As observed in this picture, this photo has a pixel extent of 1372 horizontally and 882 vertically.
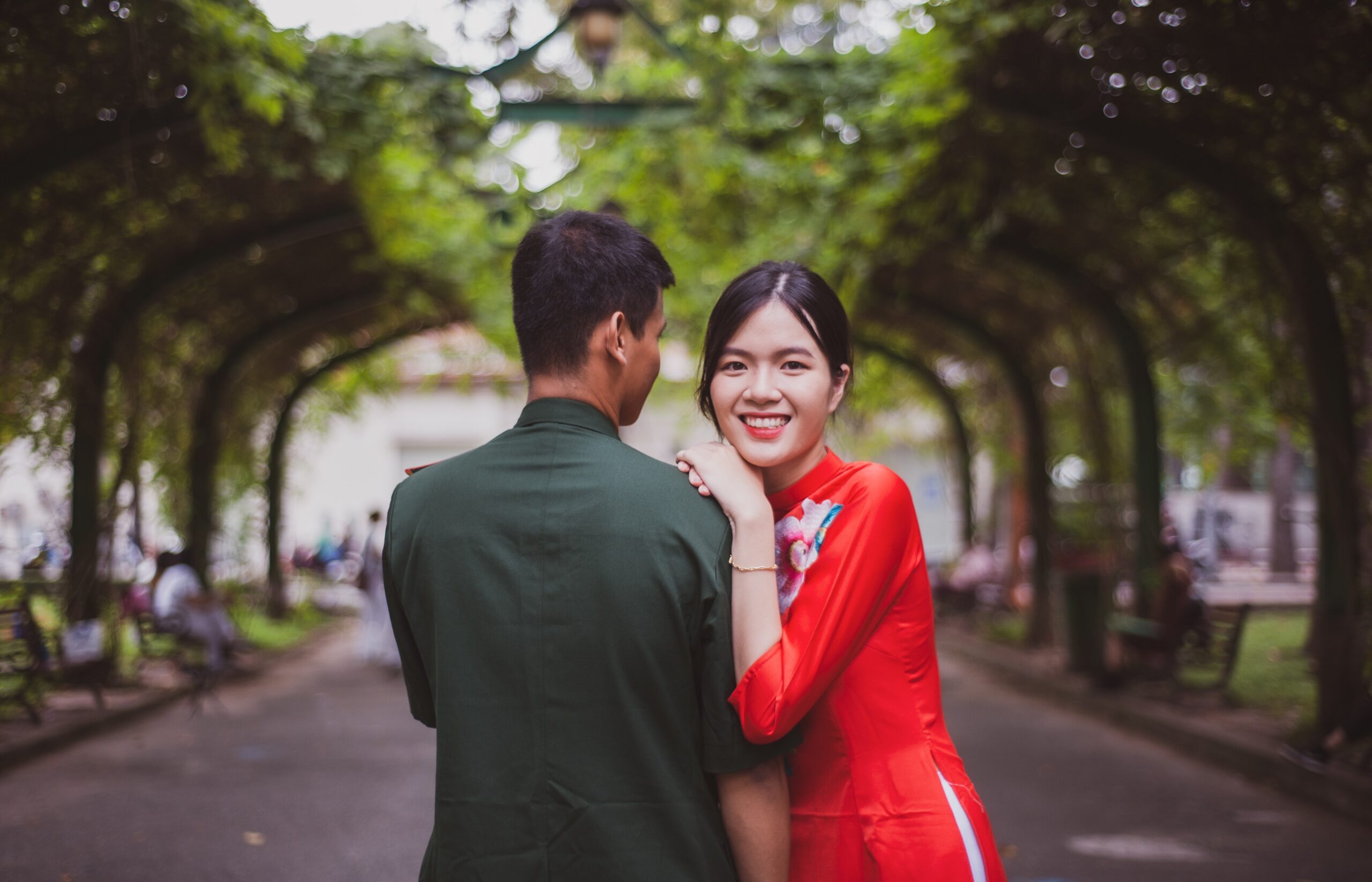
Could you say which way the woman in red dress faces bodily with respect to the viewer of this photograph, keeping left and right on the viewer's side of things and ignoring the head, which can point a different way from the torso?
facing the viewer and to the left of the viewer

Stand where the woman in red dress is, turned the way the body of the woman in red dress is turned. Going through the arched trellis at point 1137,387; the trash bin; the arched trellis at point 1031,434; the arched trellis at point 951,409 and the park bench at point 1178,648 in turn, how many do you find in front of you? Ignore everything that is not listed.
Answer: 0

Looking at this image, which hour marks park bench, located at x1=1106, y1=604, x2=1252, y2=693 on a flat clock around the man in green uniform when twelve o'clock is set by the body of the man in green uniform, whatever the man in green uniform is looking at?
The park bench is roughly at 1 o'clock from the man in green uniform.

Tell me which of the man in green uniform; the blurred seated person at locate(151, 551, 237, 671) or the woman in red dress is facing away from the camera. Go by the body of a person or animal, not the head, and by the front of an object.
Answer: the man in green uniform

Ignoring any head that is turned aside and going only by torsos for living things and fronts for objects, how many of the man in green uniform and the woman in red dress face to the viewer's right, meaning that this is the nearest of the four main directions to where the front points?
0

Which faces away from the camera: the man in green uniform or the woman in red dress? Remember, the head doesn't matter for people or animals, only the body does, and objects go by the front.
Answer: the man in green uniform

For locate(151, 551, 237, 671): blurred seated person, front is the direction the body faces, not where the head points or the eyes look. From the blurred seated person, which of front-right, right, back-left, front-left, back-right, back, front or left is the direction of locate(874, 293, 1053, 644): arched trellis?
front

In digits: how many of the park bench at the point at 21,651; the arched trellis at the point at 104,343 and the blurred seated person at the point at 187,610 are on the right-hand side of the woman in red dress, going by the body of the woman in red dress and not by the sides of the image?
3

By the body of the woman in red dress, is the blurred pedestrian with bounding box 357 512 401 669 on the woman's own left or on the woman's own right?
on the woman's own right

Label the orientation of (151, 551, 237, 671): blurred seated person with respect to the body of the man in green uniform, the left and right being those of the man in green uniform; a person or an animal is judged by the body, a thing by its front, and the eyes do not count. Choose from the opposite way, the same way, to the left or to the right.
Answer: to the right

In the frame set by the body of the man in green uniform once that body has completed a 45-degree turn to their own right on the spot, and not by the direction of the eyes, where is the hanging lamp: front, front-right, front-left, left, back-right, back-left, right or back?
front-left

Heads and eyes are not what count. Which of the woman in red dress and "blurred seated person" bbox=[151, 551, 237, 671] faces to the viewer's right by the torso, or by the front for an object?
the blurred seated person

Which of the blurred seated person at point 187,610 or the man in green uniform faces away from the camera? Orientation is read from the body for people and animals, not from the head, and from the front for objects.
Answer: the man in green uniform

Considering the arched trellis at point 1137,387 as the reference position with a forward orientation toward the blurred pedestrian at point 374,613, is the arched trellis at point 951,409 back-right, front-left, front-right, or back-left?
front-right

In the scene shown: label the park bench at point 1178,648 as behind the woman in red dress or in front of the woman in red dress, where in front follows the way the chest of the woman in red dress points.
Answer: behind

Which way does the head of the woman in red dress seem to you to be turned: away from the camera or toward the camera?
toward the camera

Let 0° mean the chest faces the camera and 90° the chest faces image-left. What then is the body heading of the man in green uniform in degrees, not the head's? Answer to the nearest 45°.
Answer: approximately 180°

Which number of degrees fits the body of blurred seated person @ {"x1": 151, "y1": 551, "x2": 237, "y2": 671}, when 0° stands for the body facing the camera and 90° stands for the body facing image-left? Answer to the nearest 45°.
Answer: approximately 270°

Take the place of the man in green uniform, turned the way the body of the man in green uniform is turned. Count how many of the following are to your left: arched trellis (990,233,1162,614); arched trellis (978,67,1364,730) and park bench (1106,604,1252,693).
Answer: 0

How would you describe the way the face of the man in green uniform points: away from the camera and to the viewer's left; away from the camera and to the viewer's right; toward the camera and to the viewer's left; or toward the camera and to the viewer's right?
away from the camera and to the viewer's right
